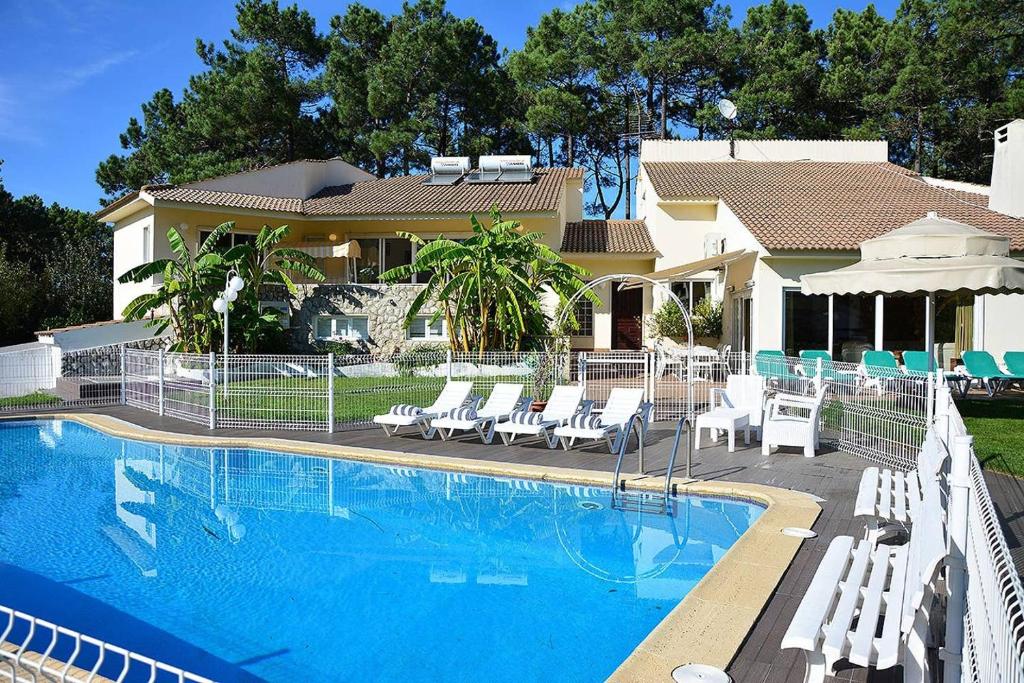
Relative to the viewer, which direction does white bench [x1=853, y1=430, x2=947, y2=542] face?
to the viewer's left

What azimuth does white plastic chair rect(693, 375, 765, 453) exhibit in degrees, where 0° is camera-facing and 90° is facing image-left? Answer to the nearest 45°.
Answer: approximately 45°

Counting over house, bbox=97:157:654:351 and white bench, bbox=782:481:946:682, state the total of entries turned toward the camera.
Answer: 1

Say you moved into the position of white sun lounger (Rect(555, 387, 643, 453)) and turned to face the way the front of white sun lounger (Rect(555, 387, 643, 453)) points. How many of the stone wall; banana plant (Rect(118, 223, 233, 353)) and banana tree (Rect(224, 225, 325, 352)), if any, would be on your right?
3

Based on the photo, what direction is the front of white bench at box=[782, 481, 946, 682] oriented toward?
to the viewer's left

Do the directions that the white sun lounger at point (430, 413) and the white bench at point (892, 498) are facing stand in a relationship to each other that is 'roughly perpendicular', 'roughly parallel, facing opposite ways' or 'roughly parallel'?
roughly perpendicular

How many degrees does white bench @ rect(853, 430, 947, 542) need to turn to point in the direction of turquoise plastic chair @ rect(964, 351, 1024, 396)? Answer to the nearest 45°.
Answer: approximately 90° to its right

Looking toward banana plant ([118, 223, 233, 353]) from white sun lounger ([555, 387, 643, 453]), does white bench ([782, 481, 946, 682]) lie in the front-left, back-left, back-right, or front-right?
back-left

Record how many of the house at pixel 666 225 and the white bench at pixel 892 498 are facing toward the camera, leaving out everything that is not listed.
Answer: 1

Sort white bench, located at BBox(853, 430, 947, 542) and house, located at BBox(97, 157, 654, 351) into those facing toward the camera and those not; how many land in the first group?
1

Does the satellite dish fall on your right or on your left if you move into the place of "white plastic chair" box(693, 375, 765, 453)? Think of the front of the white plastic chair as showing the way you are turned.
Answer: on your right

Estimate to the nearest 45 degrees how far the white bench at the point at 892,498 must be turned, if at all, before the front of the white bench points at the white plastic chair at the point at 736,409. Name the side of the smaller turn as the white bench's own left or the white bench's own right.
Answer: approximately 90° to the white bench's own right

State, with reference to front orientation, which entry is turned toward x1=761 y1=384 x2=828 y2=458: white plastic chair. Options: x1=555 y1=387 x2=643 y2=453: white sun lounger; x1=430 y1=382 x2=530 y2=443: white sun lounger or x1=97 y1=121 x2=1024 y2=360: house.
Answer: the house

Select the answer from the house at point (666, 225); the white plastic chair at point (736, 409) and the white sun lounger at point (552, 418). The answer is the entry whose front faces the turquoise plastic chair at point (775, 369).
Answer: the house
